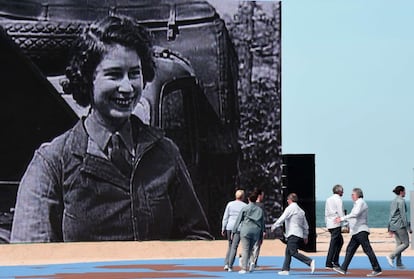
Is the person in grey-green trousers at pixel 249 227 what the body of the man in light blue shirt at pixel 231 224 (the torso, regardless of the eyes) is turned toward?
no

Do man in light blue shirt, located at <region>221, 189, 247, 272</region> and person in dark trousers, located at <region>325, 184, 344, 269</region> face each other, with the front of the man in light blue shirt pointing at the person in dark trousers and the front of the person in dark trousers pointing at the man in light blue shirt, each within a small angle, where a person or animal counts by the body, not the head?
no

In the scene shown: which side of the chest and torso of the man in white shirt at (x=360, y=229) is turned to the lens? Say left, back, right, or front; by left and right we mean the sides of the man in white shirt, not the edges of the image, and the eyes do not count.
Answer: left
